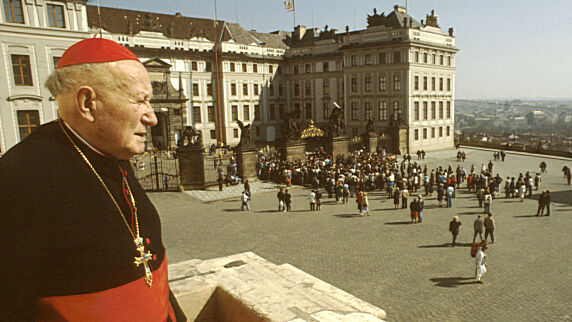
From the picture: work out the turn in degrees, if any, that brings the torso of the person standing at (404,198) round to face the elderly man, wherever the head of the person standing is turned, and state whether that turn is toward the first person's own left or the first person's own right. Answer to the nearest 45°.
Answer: approximately 180°

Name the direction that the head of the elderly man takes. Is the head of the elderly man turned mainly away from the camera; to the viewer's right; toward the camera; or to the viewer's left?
to the viewer's right

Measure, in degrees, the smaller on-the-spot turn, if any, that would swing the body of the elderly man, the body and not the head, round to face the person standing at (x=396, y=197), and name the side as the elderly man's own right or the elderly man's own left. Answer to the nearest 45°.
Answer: approximately 45° to the elderly man's own left

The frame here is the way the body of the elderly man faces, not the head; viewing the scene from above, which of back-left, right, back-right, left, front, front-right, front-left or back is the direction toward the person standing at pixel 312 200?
front-left

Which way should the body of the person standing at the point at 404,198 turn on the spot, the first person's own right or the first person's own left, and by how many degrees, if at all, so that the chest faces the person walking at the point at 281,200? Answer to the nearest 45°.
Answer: approximately 90° to the first person's own left

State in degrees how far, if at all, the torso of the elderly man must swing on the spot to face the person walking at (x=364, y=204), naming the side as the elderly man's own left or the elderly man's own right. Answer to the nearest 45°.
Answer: approximately 45° to the elderly man's own left

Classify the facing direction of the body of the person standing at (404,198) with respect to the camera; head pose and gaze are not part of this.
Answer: away from the camera

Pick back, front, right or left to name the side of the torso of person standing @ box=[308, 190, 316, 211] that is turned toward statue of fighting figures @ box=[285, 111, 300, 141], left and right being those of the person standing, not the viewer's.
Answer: front

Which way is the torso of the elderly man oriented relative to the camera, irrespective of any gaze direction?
to the viewer's right

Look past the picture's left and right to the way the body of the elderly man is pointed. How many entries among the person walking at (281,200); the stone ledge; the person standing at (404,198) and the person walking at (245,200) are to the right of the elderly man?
0

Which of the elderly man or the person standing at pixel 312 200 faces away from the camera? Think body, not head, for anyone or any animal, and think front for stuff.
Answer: the person standing

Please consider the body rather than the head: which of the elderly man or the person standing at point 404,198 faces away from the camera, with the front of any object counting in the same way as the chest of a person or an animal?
the person standing

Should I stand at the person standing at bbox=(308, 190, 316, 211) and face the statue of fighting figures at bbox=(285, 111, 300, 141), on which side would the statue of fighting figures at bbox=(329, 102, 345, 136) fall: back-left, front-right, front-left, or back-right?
front-right

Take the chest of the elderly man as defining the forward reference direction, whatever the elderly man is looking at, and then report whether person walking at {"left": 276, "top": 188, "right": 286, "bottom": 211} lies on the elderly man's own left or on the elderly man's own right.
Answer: on the elderly man's own left

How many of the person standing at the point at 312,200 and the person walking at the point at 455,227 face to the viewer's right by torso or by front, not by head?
0
